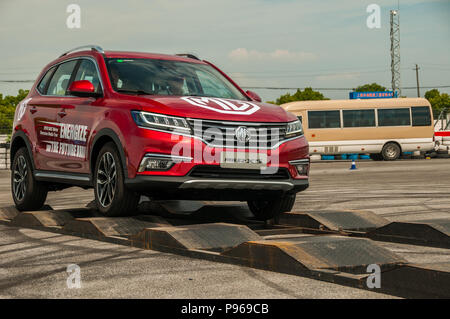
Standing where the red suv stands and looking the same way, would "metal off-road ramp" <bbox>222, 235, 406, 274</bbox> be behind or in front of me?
in front

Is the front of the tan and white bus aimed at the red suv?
no

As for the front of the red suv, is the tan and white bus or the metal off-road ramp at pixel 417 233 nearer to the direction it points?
the metal off-road ramp

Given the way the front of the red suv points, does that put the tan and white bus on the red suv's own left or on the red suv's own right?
on the red suv's own left

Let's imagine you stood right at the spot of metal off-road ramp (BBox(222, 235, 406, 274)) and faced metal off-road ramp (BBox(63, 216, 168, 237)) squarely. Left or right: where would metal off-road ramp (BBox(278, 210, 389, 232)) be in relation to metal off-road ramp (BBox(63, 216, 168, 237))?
right

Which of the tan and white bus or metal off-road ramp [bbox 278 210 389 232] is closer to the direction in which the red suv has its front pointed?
the metal off-road ramp

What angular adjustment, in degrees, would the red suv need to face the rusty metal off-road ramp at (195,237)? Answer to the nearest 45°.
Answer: approximately 45° to its right

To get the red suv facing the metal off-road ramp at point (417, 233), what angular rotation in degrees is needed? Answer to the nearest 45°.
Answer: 0° — it already faces it

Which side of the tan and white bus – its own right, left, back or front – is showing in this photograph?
left
